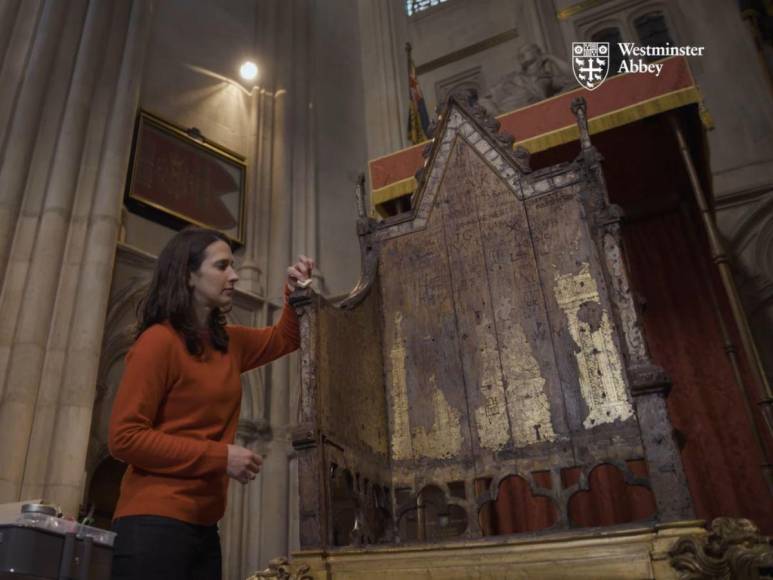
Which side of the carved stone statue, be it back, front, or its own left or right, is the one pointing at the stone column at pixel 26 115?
front

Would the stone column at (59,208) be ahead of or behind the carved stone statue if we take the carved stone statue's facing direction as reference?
ahead

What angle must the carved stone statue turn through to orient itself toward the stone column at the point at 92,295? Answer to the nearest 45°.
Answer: approximately 45° to its right

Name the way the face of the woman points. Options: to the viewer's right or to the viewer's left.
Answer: to the viewer's right

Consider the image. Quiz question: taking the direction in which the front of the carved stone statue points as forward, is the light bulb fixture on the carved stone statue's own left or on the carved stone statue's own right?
on the carved stone statue's own right

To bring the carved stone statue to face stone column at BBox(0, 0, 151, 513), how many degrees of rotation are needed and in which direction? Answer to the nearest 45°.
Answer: approximately 45° to its right

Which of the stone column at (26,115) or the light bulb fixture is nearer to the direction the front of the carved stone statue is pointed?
the stone column
